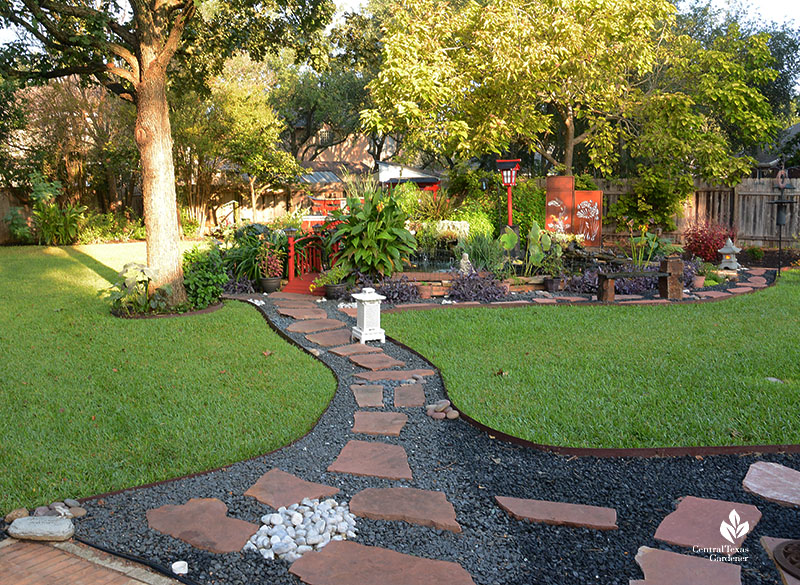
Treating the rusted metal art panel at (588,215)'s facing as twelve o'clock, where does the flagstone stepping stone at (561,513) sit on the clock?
The flagstone stepping stone is roughly at 12 o'clock from the rusted metal art panel.

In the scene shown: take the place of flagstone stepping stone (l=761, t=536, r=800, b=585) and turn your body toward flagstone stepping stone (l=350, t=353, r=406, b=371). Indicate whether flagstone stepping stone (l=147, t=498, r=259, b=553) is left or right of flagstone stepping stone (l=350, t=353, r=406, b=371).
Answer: left

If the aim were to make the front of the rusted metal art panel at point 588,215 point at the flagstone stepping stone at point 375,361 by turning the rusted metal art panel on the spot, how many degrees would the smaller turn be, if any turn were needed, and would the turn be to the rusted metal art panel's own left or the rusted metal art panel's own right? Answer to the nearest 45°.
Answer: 0° — it already faces it

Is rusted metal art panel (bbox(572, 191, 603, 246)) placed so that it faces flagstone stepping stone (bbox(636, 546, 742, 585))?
yes

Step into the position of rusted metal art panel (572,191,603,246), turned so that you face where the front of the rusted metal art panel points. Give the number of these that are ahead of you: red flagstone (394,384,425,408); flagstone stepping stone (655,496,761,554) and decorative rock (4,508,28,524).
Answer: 3

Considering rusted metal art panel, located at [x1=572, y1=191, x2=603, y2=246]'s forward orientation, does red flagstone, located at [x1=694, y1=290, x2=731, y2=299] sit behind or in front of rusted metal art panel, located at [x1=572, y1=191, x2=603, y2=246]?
in front

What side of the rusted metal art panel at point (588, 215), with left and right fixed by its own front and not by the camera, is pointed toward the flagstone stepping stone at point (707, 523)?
front

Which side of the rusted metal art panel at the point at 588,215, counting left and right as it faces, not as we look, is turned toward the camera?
front

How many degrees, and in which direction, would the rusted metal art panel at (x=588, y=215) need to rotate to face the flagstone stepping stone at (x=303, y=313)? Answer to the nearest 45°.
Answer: approximately 45° to its right

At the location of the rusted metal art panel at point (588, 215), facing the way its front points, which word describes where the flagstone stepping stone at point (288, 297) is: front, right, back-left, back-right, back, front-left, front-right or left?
front-right

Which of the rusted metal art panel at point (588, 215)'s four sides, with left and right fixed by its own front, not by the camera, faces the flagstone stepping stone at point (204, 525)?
front

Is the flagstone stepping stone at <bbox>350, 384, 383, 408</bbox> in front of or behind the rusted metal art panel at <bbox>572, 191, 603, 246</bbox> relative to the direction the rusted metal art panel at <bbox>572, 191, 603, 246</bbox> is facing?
in front
